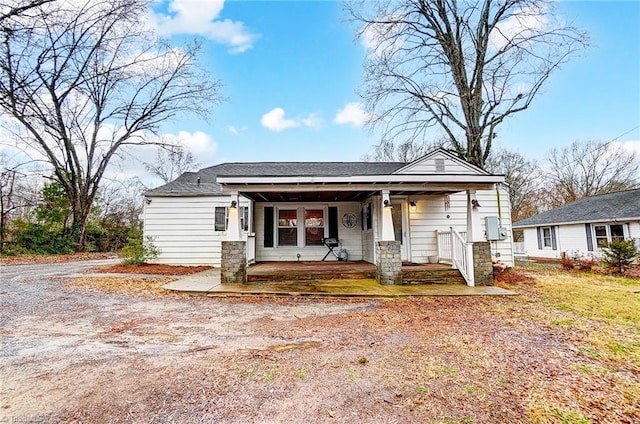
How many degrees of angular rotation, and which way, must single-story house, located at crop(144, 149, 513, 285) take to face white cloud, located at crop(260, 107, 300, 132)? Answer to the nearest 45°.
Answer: approximately 180°

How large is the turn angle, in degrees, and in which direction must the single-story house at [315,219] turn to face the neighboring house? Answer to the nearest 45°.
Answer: approximately 135° to its left

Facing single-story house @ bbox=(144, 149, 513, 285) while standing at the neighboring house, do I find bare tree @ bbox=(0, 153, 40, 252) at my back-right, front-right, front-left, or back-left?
front-right

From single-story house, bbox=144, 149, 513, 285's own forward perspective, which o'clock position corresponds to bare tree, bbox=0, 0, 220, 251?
The bare tree is roughly at 4 o'clock from the single-story house.

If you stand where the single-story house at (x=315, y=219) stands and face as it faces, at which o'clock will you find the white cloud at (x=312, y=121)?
The white cloud is roughly at 6 o'clock from the single-story house.

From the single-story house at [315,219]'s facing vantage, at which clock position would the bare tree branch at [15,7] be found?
The bare tree branch is roughly at 2 o'clock from the single-story house.

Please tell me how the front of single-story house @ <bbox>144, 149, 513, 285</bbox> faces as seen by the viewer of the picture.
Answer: facing the viewer

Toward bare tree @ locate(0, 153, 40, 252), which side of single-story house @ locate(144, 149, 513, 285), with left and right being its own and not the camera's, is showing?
right

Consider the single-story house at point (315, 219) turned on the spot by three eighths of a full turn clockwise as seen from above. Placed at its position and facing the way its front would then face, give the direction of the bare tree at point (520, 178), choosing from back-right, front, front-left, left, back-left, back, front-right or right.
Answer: right

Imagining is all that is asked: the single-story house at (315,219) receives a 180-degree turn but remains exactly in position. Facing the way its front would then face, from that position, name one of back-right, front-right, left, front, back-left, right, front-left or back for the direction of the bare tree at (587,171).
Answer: front-right

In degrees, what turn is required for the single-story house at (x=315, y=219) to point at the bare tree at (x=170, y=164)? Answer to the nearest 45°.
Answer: approximately 135° to its right
